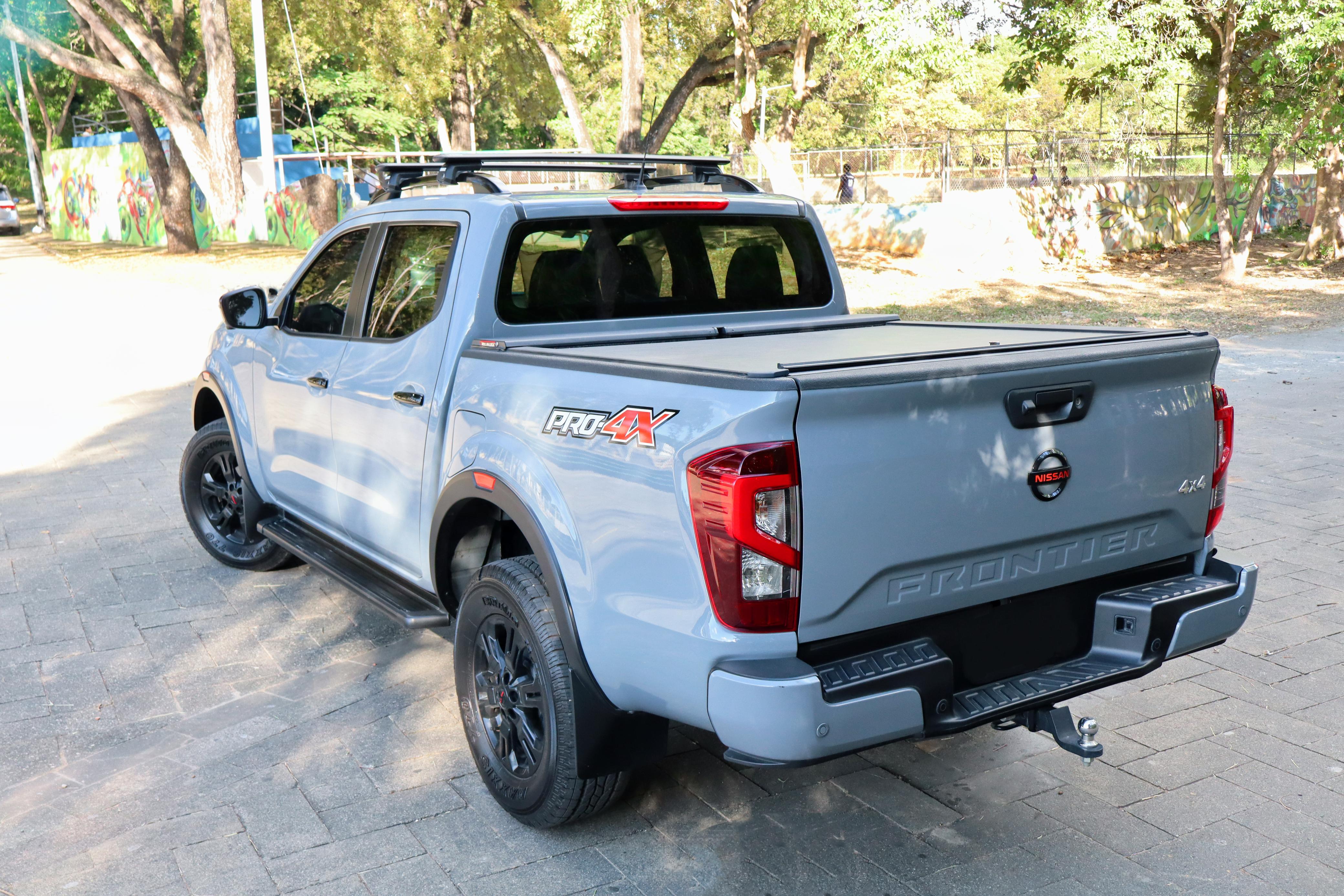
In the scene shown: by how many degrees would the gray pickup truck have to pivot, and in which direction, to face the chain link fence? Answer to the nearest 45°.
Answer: approximately 45° to its right

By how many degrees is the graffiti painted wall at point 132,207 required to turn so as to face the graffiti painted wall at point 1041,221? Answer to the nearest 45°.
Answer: approximately 45° to its left

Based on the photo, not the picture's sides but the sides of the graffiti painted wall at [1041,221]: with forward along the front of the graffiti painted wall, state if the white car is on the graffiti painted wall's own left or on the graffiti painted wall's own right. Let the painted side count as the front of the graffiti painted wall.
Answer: on the graffiti painted wall's own right

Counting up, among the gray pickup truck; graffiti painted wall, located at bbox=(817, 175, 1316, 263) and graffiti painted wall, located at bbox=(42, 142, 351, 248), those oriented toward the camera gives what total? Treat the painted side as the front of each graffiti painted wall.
2

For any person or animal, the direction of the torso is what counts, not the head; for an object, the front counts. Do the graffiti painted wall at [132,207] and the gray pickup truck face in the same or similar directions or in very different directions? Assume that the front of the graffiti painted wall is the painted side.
very different directions

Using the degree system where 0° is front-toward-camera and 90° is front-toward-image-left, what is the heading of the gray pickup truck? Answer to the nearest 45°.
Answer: approximately 135°

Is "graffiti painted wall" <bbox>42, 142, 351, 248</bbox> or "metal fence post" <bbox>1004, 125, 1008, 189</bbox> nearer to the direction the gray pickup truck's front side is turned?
the graffiti painted wall

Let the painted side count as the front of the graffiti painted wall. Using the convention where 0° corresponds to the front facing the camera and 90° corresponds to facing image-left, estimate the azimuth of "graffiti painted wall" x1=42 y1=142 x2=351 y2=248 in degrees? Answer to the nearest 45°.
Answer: approximately 0°

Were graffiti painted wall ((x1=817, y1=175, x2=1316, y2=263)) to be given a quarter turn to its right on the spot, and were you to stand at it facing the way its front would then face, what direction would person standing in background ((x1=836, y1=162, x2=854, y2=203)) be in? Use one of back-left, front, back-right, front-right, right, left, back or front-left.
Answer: front-right

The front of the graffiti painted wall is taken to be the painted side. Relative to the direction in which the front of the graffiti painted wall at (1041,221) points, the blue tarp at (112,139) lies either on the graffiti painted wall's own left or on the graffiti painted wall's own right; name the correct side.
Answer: on the graffiti painted wall's own right
